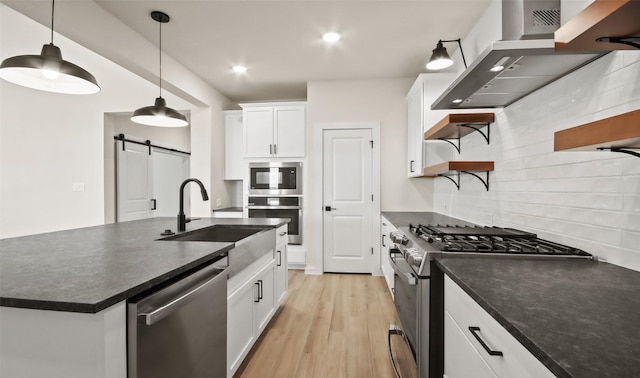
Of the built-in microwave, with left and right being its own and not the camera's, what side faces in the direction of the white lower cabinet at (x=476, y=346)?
front

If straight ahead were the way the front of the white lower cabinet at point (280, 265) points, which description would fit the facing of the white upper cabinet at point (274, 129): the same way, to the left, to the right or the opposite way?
to the right

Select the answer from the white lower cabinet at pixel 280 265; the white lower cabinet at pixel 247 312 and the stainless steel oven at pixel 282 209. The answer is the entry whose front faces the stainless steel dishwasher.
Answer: the stainless steel oven

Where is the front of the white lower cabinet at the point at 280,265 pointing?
to the viewer's right

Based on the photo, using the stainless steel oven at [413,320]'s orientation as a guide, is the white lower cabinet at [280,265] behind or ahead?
ahead

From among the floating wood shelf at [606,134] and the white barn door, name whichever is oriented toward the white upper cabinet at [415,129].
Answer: the white barn door

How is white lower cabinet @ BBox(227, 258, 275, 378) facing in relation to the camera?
to the viewer's right

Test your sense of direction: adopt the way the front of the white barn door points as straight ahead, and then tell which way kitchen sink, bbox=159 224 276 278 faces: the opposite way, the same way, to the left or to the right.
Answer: the same way

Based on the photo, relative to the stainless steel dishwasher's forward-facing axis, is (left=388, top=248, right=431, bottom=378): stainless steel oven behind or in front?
in front

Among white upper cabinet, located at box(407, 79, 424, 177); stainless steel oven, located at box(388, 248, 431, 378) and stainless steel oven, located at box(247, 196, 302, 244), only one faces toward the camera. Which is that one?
stainless steel oven, located at box(247, 196, 302, 244)

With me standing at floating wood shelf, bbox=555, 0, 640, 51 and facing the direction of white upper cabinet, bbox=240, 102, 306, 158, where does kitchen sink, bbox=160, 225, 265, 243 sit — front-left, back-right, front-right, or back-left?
front-left

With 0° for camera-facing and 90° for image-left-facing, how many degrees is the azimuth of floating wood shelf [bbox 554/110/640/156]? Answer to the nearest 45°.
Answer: approximately 45°

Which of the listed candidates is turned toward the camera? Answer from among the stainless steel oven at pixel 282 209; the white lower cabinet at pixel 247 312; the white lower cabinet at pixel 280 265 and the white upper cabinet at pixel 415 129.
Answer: the stainless steel oven

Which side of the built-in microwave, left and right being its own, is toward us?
front

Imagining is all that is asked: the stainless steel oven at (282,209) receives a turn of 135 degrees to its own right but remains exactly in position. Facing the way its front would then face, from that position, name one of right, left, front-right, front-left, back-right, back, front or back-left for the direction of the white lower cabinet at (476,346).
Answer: back-left

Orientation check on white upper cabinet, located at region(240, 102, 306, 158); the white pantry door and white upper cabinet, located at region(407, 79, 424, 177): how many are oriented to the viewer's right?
0

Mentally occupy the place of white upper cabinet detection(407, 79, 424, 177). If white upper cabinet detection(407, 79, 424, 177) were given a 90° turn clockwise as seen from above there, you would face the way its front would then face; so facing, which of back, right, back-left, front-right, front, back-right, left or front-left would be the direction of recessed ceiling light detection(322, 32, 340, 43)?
back-left

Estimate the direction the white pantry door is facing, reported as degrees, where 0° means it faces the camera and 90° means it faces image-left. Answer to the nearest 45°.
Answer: approximately 0°

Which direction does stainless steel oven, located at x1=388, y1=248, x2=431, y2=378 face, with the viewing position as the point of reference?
facing to the left of the viewer

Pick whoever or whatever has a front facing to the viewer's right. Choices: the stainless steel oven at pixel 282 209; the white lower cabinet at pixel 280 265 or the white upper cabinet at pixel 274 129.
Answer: the white lower cabinet

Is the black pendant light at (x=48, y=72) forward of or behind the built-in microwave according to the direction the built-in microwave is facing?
forward
